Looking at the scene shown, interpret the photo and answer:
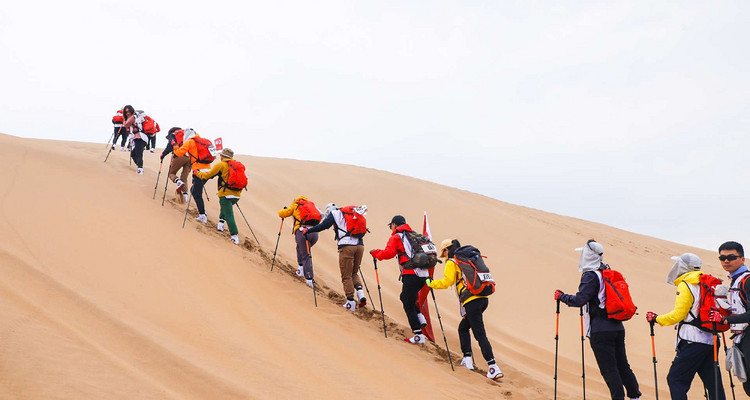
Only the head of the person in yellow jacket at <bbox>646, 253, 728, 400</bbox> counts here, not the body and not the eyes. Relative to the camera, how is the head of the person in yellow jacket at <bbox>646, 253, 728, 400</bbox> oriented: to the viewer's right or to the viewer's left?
to the viewer's left

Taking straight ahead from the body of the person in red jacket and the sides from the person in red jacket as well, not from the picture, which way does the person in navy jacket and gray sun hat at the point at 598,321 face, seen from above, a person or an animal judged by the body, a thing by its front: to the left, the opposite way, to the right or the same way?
the same way

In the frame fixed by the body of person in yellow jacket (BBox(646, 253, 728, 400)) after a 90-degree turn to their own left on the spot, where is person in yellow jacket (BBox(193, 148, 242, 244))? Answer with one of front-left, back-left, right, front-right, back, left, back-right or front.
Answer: right

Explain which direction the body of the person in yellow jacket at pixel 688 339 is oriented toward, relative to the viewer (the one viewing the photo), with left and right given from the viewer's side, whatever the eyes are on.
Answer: facing to the left of the viewer

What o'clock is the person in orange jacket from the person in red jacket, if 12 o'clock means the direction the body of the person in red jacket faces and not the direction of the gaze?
The person in orange jacket is roughly at 1 o'clock from the person in red jacket.

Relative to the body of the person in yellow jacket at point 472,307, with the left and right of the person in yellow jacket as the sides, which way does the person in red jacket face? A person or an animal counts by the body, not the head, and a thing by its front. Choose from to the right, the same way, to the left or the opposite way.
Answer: the same way

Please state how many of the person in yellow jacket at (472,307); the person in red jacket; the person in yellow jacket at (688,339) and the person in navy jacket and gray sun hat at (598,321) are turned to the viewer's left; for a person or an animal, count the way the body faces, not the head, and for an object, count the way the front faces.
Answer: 4

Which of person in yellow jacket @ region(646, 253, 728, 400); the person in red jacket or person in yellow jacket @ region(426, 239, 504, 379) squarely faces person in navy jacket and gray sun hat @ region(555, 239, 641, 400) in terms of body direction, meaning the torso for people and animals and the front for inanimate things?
person in yellow jacket @ region(646, 253, 728, 400)

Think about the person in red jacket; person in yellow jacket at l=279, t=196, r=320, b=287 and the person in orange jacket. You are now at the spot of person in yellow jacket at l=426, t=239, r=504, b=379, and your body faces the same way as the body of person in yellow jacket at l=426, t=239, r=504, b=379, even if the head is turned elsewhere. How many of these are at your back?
0

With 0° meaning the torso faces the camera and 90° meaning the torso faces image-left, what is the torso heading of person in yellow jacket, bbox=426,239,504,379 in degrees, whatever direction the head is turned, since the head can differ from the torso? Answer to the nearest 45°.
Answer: approximately 90°

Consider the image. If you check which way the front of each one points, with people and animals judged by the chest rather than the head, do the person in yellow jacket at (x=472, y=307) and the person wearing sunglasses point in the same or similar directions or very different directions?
same or similar directions

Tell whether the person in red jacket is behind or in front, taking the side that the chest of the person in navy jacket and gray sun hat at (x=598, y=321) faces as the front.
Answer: in front

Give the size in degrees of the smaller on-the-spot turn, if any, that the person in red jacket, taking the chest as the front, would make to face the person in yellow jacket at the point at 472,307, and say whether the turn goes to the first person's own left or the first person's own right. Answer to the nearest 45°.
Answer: approximately 135° to the first person's own left

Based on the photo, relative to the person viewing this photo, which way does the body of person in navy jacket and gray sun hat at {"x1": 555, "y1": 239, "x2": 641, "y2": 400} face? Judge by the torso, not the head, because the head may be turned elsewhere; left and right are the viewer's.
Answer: facing to the left of the viewer

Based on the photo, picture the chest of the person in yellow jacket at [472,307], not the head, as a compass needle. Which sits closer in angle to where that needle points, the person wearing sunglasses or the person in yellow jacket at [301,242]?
the person in yellow jacket

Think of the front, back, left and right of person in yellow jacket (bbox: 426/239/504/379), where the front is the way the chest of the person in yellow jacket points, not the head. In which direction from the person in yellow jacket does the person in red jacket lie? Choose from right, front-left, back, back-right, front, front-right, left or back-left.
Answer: front-right

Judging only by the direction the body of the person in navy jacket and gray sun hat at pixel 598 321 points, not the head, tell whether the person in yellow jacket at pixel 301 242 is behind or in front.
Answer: in front

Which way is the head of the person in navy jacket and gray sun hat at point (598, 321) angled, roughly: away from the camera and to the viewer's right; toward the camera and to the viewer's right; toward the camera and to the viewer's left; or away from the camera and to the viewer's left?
away from the camera and to the viewer's left

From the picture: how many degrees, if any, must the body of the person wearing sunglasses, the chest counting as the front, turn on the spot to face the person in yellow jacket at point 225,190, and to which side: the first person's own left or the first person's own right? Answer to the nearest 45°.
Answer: approximately 45° to the first person's own right
